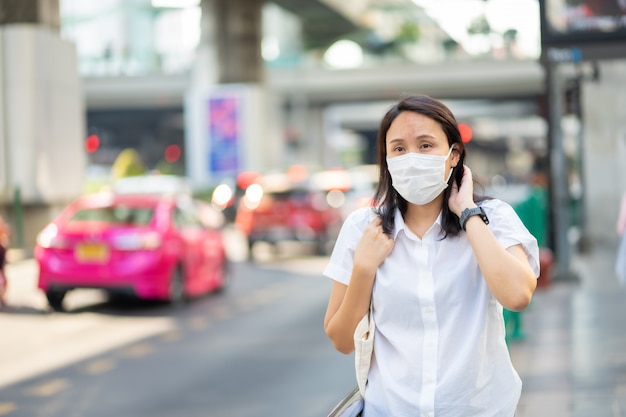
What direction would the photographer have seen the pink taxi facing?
facing away from the viewer and to the right of the viewer

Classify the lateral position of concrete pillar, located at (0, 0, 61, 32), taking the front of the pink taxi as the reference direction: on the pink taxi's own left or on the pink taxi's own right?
on the pink taxi's own left

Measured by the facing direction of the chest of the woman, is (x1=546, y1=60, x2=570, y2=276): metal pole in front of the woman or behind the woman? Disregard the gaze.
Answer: behind

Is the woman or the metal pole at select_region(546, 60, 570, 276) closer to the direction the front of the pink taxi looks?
the metal pole

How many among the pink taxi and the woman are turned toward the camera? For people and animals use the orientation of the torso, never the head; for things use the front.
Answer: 1

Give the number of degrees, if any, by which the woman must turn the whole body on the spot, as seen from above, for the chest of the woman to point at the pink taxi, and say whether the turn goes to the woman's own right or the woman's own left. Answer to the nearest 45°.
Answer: approximately 180°

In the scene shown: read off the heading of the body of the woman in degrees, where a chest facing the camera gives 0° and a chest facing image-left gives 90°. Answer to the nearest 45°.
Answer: approximately 0°

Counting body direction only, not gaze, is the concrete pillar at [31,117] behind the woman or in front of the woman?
behind

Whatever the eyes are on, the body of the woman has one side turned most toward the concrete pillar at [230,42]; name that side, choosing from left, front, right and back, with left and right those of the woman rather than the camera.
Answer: back

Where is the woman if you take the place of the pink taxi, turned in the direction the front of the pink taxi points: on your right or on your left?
on your right
